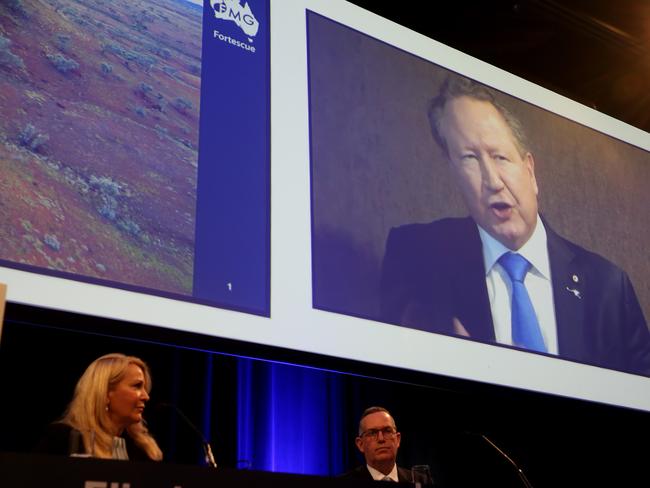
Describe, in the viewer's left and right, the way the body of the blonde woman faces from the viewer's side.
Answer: facing the viewer and to the right of the viewer

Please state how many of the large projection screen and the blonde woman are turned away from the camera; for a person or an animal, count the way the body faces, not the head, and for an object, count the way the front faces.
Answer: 0

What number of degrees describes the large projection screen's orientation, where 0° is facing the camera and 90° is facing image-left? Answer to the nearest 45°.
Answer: approximately 315°
